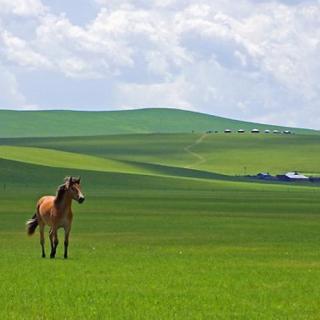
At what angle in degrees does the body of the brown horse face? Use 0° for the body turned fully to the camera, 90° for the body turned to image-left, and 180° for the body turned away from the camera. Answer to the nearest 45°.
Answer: approximately 315°
